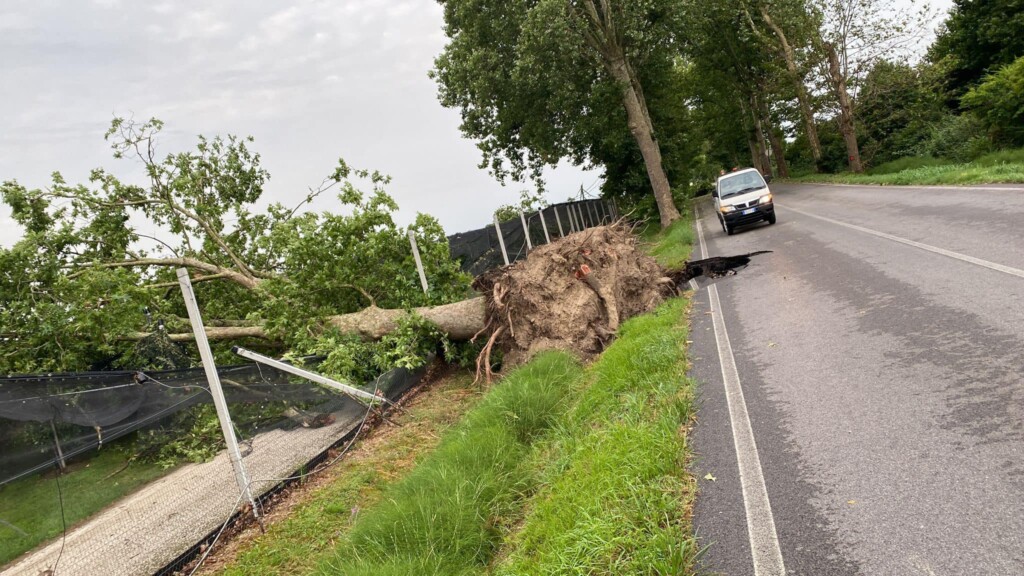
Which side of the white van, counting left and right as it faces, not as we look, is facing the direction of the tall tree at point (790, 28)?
back

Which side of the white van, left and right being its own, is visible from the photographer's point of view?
front

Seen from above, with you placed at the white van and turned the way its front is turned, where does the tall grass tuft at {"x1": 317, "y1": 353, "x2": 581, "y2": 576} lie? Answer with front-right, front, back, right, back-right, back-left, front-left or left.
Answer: front

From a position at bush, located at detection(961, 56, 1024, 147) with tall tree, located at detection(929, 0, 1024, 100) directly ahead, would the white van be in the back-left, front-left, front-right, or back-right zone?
back-left

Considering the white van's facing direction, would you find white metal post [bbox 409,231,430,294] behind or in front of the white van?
in front

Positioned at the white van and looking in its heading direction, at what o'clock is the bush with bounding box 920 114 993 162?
The bush is roughly at 7 o'clock from the white van.

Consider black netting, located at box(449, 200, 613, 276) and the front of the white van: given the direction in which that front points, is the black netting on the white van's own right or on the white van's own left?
on the white van's own right

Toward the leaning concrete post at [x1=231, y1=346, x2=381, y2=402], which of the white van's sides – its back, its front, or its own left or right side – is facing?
front

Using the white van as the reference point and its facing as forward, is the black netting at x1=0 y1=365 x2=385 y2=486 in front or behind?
in front

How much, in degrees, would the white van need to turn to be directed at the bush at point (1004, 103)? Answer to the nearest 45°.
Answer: approximately 135° to its left

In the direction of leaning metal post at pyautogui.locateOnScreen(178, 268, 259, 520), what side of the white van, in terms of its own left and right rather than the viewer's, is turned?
front

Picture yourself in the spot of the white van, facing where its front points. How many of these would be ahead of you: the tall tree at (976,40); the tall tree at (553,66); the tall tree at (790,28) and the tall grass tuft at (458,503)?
1

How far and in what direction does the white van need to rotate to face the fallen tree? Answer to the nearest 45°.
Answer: approximately 45° to its right

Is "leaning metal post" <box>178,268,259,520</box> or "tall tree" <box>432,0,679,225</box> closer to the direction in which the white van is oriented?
the leaning metal post
